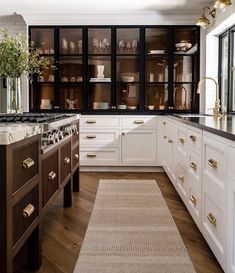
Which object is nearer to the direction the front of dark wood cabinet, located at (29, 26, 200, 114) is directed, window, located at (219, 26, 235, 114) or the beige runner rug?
the beige runner rug

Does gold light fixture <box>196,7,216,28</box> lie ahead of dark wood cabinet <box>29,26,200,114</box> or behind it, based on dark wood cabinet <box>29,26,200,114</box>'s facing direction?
ahead

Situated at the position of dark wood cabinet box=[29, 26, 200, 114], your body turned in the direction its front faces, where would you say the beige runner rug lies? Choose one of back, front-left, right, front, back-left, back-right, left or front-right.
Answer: front

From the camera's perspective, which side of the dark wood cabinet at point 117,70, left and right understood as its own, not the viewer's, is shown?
front

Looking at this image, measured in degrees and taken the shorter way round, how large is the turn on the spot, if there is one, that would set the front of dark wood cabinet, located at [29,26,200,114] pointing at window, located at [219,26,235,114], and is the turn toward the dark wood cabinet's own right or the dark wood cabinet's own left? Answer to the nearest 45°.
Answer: approximately 45° to the dark wood cabinet's own left
